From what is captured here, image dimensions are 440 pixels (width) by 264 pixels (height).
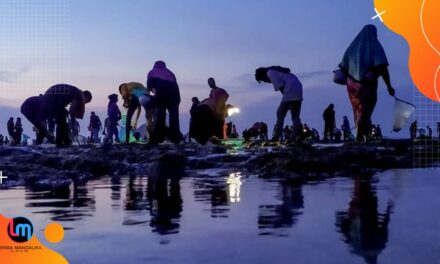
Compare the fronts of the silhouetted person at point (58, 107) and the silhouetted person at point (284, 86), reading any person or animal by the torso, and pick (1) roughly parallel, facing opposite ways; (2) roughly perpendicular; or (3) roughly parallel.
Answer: roughly parallel, facing opposite ways

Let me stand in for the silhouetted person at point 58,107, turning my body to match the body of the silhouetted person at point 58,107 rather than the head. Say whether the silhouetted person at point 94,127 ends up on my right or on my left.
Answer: on my left

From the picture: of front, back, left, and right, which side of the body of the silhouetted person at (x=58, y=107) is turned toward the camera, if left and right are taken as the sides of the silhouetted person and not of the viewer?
right

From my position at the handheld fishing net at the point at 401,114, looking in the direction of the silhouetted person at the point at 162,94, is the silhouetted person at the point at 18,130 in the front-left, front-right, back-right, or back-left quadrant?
front-right

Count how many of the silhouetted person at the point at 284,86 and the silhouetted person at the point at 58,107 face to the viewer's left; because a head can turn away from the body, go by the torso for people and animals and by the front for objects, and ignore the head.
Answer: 1

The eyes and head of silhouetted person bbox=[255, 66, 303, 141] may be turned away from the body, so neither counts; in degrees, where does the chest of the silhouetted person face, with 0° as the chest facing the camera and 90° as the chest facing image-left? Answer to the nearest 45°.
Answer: approximately 90°

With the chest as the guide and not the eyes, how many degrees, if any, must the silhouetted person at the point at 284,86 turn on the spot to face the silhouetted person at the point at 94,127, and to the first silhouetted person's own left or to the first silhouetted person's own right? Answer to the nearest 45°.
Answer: approximately 45° to the first silhouetted person's own right

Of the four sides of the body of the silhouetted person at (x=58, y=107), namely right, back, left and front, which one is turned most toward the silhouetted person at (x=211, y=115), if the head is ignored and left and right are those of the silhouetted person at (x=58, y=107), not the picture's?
front

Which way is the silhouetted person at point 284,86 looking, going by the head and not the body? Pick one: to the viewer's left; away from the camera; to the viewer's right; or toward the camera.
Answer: to the viewer's left

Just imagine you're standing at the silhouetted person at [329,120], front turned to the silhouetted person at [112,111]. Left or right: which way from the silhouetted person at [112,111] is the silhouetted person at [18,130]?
right
